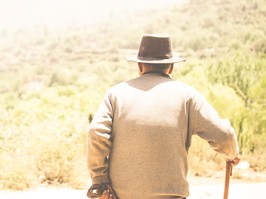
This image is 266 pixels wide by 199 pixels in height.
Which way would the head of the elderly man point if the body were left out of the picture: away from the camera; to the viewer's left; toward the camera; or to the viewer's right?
away from the camera

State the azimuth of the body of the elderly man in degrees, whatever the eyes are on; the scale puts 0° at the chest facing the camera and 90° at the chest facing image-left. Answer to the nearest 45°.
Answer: approximately 180°
